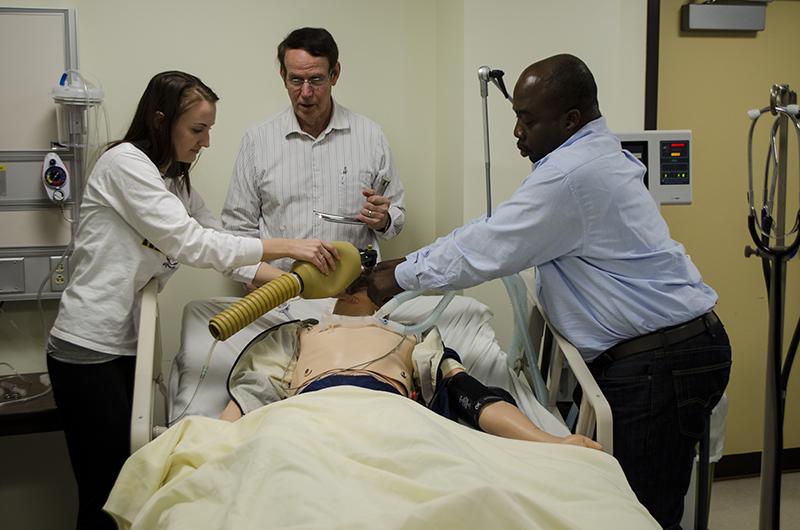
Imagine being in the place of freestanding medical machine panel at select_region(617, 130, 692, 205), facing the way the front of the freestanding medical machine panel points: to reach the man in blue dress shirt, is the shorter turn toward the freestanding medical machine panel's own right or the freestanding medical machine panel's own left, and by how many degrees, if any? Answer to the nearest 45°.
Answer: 0° — it already faces them

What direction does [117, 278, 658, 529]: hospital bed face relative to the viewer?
toward the camera

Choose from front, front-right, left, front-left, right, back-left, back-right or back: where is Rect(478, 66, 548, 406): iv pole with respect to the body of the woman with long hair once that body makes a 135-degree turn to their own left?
back-right

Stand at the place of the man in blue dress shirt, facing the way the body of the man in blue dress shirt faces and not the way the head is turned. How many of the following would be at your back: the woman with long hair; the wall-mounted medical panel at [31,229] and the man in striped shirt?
0

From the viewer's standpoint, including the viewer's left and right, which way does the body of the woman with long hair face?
facing to the right of the viewer

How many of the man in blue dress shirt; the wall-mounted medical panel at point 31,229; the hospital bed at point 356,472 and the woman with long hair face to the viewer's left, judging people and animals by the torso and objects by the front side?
1

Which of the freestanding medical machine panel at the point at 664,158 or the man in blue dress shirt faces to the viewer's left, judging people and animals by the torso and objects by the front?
the man in blue dress shirt

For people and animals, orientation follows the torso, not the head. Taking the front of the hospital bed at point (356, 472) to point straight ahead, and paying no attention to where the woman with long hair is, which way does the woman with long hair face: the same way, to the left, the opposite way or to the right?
to the left

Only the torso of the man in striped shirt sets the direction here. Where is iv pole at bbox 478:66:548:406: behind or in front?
in front

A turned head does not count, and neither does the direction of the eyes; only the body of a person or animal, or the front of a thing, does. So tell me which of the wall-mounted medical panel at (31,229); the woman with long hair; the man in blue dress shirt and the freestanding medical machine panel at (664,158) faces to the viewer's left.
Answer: the man in blue dress shirt

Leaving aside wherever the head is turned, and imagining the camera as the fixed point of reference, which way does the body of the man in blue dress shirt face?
to the viewer's left

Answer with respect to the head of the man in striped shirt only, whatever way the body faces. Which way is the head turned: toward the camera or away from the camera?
toward the camera

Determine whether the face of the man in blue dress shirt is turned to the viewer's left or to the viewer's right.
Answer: to the viewer's left

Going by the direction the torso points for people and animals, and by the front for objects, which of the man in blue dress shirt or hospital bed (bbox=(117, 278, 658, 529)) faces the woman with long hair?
the man in blue dress shirt

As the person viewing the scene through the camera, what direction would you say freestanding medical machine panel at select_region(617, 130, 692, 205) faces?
facing the viewer

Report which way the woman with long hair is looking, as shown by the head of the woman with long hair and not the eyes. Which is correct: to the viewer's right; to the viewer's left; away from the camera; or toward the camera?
to the viewer's right
